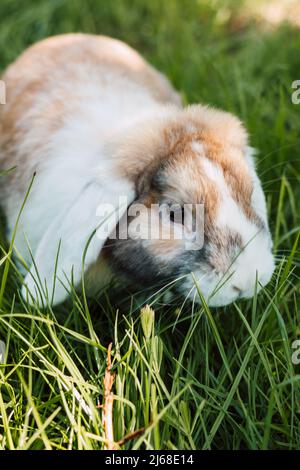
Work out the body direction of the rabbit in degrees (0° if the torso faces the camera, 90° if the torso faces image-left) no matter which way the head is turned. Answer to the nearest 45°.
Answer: approximately 315°
